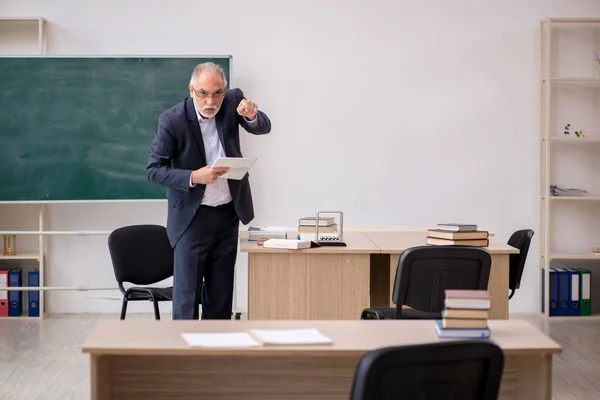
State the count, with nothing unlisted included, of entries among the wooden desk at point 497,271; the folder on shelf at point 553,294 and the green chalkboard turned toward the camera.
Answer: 3

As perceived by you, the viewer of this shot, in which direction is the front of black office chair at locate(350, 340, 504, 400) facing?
facing away from the viewer and to the left of the viewer

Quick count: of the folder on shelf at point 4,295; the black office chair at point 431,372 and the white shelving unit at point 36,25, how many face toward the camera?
2

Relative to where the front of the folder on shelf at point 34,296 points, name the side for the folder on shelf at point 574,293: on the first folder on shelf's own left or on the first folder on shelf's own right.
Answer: on the first folder on shelf's own left

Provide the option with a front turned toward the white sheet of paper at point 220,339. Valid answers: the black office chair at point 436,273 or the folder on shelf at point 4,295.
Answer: the folder on shelf

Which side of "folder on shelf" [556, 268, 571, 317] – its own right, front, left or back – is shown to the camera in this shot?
front

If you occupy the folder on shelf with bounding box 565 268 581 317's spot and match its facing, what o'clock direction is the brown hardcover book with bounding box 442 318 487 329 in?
The brown hardcover book is roughly at 12 o'clock from the folder on shelf.

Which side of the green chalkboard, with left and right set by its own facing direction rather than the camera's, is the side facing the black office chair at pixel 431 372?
front

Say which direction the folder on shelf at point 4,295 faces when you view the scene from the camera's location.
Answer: facing the viewer

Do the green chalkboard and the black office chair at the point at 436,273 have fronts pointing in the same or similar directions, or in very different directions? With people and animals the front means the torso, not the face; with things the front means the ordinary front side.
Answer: very different directions

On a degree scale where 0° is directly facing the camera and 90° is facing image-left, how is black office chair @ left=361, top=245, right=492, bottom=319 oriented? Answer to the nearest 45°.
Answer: approximately 135°

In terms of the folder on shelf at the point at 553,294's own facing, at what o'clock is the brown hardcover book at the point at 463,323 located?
The brown hardcover book is roughly at 12 o'clock from the folder on shelf.

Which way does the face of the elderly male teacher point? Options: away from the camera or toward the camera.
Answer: toward the camera

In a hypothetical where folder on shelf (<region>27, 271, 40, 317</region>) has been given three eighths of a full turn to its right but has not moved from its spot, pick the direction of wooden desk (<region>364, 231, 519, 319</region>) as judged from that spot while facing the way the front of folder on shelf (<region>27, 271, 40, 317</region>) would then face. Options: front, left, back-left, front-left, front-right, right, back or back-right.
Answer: back

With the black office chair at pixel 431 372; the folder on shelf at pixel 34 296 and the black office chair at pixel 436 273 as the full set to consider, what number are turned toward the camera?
1

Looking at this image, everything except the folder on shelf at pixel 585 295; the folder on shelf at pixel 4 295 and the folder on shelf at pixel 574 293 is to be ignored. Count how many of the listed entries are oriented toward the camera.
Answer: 3

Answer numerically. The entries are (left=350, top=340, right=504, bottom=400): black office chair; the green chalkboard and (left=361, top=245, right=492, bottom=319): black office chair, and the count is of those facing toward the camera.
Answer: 1

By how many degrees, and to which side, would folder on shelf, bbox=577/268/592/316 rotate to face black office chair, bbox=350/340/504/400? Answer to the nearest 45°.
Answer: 0° — it already faces it

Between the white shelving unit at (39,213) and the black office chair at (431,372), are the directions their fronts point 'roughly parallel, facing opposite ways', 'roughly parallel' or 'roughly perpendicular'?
roughly parallel, facing opposite ways

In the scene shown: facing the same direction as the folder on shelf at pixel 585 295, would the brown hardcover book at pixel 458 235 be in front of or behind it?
in front
